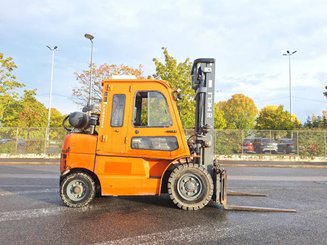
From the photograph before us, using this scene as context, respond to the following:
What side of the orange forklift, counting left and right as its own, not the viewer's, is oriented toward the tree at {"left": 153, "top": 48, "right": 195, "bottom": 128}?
left

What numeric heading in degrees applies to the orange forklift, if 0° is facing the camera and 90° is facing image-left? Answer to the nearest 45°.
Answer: approximately 270°

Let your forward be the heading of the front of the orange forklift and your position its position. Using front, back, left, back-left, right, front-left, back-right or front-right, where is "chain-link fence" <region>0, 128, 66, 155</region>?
back-left

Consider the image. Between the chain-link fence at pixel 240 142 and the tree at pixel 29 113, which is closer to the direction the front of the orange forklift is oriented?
the chain-link fence

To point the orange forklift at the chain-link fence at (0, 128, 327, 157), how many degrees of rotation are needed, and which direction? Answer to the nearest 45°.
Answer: approximately 90° to its left

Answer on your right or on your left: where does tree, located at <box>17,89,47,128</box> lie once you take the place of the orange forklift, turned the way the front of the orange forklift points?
on your left
